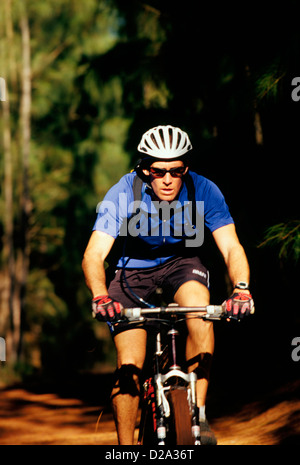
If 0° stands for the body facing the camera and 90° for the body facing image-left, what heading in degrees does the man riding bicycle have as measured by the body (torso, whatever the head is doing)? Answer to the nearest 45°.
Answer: approximately 0°

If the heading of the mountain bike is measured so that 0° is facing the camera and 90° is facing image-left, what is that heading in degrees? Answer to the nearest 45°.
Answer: approximately 0°
